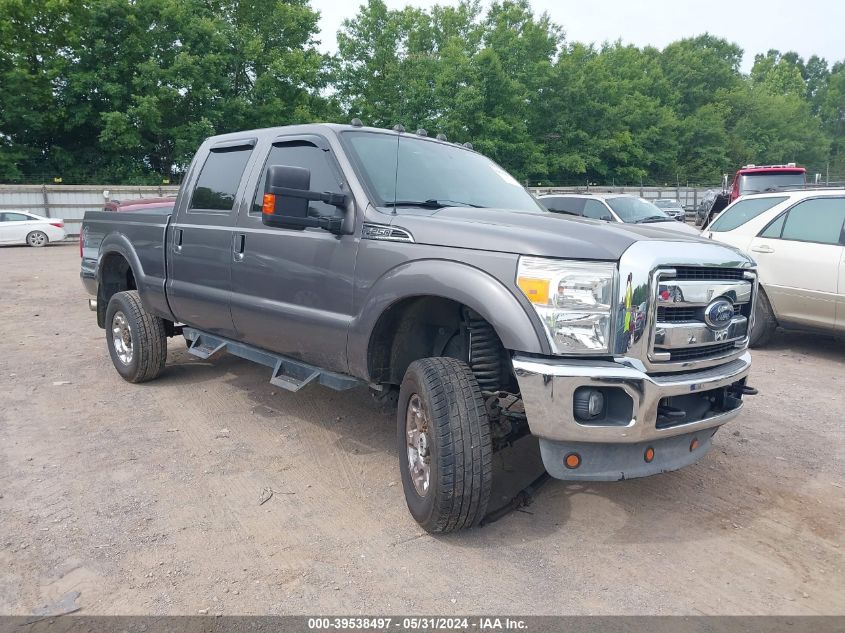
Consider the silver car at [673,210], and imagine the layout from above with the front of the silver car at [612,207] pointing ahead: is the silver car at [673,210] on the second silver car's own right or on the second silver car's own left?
on the second silver car's own left

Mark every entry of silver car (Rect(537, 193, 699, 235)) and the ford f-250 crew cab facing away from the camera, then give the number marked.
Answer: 0

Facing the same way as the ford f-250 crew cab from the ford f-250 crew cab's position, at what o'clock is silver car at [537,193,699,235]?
The silver car is roughly at 8 o'clock from the ford f-250 crew cab.

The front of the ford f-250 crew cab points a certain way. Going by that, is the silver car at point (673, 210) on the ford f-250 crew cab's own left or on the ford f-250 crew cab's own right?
on the ford f-250 crew cab's own left

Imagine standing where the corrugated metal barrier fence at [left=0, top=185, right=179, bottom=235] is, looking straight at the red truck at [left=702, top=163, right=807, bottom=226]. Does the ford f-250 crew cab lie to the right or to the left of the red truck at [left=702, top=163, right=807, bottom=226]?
right

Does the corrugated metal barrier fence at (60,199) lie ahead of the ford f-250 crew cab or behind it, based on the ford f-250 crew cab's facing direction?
behind

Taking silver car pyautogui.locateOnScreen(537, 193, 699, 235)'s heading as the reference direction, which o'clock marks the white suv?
The white suv is roughly at 1 o'clock from the silver car.

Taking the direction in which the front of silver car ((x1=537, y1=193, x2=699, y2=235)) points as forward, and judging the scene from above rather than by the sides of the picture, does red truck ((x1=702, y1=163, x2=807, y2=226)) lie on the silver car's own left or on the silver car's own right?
on the silver car's own left

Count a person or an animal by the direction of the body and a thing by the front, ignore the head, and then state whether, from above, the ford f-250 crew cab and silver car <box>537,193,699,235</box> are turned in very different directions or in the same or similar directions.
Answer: same or similar directions

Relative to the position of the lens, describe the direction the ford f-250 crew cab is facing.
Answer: facing the viewer and to the right of the viewer

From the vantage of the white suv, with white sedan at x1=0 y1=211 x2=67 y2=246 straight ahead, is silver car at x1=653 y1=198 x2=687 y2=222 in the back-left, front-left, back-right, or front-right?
front-right

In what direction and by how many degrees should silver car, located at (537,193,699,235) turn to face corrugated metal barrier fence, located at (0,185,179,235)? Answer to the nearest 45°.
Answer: approximately 135° to its right
